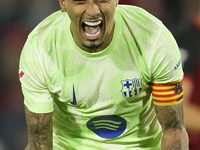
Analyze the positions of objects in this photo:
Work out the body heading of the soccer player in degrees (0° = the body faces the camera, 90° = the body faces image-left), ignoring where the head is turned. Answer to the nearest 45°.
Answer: approximately 0°

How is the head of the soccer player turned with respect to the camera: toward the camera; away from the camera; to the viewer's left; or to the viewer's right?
toward the camera
